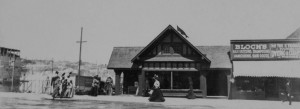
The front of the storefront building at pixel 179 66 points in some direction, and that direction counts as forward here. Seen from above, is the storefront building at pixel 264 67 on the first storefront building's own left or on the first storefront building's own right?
on the first storefront building's own left

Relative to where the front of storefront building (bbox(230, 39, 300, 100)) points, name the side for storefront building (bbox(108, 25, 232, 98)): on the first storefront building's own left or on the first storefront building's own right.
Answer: on the first storefront building's own right

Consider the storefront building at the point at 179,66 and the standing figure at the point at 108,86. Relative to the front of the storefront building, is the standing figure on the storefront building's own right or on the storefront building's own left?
on the storefront building's own right

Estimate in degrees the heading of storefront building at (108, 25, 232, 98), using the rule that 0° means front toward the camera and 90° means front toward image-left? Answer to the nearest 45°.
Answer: approximately 0°

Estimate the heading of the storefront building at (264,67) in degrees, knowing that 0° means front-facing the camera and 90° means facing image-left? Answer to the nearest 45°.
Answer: approximately 0°

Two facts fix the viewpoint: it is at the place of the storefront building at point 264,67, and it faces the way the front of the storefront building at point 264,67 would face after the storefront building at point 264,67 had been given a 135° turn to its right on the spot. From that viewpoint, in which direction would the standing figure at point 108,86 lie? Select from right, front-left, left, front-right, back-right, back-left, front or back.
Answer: front-left

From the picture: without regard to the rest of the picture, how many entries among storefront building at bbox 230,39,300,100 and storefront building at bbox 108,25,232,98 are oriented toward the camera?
2
